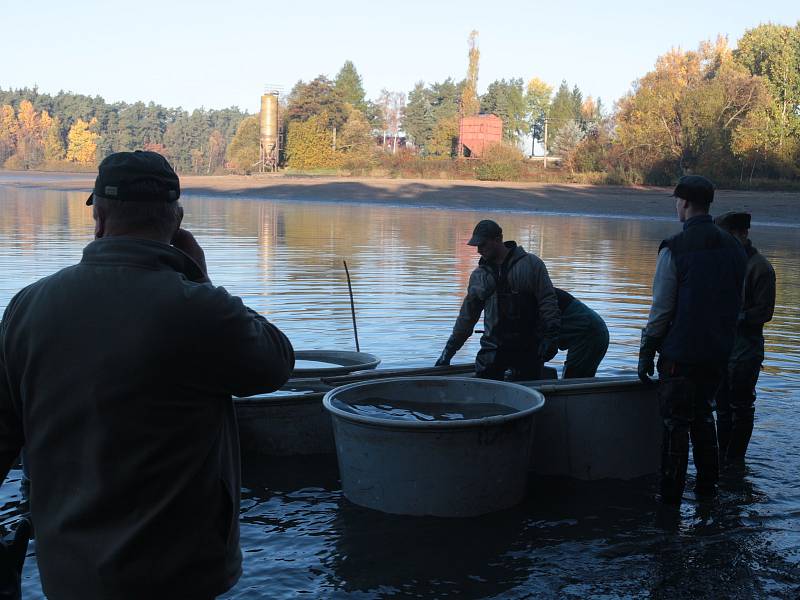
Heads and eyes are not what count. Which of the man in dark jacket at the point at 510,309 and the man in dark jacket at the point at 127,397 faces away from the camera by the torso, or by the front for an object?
the man in dark jacket at the point at 127,397

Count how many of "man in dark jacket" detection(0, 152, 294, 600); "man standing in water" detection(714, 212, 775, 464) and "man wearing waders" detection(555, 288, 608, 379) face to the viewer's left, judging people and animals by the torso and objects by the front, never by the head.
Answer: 2

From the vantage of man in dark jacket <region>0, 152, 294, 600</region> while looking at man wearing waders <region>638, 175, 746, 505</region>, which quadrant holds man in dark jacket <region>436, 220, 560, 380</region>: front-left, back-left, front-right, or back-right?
front-left

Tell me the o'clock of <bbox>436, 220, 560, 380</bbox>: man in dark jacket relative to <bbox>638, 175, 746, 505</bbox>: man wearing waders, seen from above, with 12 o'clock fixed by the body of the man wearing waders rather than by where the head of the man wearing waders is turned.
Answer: The man in dark jacket is roughly at 12 o'clock from the man wearing waders.

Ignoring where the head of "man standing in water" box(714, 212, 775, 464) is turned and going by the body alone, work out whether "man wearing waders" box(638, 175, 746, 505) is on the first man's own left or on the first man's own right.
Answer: on the first man's own left

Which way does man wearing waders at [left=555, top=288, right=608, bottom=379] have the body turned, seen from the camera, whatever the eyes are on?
to the viewer's left

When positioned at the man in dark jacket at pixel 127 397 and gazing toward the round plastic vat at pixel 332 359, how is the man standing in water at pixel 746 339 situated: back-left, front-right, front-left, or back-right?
front-right

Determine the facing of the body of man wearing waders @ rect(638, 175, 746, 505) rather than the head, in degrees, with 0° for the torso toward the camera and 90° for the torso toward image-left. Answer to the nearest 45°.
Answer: approximately 135°

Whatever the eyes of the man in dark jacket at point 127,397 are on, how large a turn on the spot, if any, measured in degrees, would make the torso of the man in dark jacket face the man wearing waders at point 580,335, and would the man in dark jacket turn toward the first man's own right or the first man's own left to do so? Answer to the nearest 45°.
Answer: approximately 45° to the first man's own right

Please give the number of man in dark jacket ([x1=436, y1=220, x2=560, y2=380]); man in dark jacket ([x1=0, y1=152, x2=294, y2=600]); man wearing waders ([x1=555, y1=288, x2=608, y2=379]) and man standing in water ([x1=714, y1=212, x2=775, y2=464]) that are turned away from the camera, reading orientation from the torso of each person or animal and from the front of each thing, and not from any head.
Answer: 1

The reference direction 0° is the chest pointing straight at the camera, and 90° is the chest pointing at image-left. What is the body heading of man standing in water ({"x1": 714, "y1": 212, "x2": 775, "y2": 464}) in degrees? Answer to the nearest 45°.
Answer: approximately 90°

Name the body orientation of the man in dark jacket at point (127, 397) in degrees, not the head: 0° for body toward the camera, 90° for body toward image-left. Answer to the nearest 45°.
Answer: approximately 180°

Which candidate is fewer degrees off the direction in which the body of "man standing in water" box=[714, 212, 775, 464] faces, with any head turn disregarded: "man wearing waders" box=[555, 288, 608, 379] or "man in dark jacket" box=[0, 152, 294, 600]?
the man wearing waders
